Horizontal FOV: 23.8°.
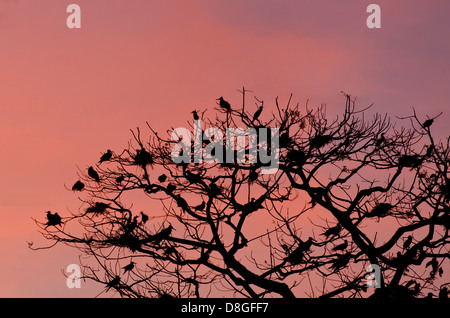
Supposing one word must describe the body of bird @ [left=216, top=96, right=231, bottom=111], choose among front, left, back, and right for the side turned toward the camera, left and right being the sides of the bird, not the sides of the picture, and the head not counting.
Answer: left

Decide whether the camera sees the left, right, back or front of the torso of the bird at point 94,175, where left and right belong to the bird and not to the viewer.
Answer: left

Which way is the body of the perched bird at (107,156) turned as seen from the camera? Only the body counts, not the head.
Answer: to the viewer's right
